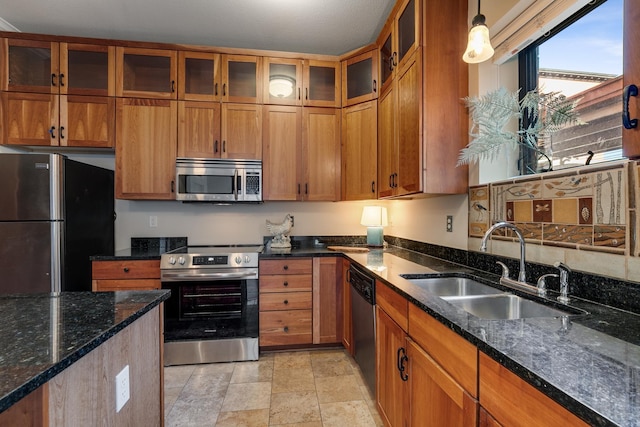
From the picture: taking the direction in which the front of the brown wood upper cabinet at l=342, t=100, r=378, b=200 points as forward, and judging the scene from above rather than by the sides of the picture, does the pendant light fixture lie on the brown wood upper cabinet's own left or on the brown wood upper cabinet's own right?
on the brown wood upper cabinet's own left

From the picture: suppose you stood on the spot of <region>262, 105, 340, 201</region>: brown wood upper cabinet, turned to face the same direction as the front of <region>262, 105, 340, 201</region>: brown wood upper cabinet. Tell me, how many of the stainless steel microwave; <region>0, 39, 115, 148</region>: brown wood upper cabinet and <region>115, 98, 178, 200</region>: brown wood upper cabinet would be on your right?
3

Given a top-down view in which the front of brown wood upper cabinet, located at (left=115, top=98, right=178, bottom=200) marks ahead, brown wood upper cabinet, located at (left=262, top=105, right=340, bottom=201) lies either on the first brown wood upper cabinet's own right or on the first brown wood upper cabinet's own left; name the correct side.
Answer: on the first brown wood upper cabinet's own left

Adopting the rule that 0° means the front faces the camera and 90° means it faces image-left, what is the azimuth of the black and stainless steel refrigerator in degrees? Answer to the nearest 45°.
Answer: approximately 45°

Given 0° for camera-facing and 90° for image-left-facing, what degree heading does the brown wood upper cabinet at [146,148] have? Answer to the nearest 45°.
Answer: approximately 0°

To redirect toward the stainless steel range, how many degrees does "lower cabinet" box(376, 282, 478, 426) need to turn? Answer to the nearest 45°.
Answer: approximately 90° to its right

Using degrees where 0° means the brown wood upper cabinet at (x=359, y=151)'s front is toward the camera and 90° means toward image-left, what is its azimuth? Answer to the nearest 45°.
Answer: approximately 45°

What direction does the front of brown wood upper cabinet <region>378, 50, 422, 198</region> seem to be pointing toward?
to the viewer's left

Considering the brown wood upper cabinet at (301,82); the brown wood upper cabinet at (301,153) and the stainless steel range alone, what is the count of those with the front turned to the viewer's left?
0

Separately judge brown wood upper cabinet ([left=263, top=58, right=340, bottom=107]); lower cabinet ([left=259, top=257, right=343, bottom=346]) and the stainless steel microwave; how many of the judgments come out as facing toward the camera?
3

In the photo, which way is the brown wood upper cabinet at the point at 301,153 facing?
toward the camera

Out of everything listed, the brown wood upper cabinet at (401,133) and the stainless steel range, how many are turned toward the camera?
1
